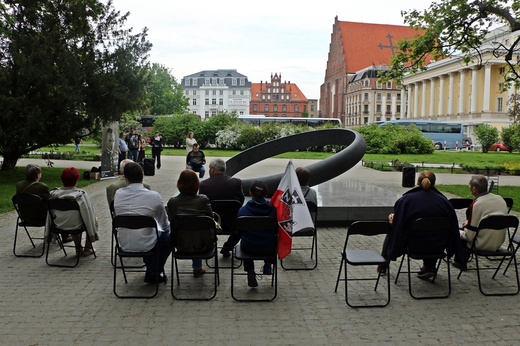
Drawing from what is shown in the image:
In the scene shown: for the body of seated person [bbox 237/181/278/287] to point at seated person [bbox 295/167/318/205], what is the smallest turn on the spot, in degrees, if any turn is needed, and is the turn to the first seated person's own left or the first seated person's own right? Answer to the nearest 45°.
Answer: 0° — they already face them

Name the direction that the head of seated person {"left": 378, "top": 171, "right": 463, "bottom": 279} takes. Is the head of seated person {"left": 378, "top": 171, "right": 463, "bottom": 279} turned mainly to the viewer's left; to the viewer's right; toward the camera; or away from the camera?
away from the camera

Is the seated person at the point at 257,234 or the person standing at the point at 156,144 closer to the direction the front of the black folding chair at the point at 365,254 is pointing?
the person standing

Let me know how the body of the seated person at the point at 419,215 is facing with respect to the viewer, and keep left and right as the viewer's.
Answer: facing away from the viewer

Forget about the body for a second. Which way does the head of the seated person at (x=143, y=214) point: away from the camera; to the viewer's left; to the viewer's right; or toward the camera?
away from the camera

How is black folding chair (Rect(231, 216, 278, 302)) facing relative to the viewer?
away from the camera

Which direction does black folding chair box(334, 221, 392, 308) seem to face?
away from the camera

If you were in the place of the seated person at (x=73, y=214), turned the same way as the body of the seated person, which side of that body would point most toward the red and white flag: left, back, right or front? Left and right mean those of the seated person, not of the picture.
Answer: right

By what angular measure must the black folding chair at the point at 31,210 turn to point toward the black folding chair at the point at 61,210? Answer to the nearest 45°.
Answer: approximately 90° to its right

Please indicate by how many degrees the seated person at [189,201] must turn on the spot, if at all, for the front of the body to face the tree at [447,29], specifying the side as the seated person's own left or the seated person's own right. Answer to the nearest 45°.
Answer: approximately 45° to the seated person's own right

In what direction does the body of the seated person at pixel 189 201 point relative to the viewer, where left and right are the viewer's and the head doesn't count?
facing away from the viewer

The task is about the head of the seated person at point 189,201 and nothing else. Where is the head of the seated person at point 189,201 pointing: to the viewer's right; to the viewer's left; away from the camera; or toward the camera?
away from the camera
